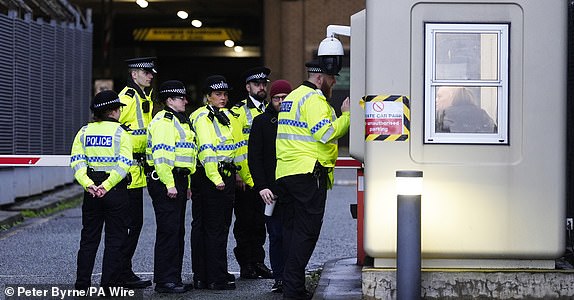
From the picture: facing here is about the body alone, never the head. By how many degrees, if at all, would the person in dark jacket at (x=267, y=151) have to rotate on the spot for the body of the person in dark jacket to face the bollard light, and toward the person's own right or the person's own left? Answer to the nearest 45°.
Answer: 0° — they already face it

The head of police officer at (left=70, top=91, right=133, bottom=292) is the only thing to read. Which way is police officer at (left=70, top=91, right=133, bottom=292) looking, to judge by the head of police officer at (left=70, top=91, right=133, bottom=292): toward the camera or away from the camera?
away from the camera

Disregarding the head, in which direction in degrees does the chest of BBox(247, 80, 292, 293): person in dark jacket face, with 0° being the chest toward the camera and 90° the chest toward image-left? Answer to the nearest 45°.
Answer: approximately 315°

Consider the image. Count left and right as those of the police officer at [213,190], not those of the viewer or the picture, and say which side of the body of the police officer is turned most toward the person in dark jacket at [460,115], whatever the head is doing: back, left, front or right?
front

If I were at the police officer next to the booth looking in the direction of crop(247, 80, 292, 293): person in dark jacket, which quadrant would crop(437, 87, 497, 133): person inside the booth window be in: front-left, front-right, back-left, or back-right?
back-right

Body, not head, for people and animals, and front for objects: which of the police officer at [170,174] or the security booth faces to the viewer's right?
the police officer

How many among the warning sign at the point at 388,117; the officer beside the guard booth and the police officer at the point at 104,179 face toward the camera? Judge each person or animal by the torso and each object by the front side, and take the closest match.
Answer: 1

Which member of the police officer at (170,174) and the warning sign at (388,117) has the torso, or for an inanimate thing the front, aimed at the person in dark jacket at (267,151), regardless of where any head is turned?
the police officer

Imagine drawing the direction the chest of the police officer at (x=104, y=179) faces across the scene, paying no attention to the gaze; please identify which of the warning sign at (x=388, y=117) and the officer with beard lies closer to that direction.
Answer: the officer with beard
